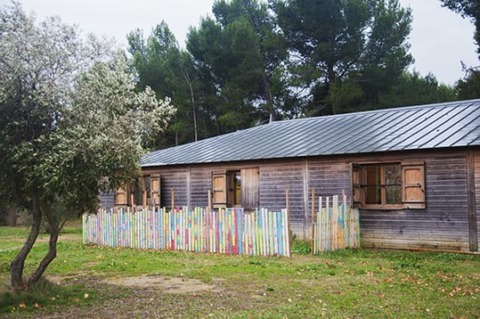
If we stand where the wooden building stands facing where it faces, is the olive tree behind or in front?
in front

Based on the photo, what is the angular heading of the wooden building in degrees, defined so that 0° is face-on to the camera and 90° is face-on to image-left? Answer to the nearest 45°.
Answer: approximately 45°
